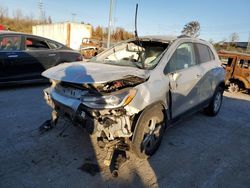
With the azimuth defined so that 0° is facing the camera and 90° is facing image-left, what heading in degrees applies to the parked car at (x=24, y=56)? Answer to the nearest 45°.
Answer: approximately 90°

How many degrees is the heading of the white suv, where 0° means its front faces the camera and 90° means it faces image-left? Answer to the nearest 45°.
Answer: approximately 45°

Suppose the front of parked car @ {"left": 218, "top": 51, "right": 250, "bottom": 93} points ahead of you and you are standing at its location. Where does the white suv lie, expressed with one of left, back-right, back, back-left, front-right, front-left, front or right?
front-left

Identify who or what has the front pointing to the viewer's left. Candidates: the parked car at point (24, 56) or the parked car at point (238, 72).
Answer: the parked car at point (24, 56)

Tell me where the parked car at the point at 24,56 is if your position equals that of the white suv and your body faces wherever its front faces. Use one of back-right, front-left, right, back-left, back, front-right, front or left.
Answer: right
